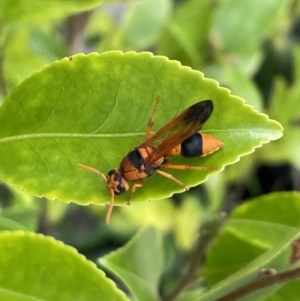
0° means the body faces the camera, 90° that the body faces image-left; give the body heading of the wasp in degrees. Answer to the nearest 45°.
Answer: approximately 45°
